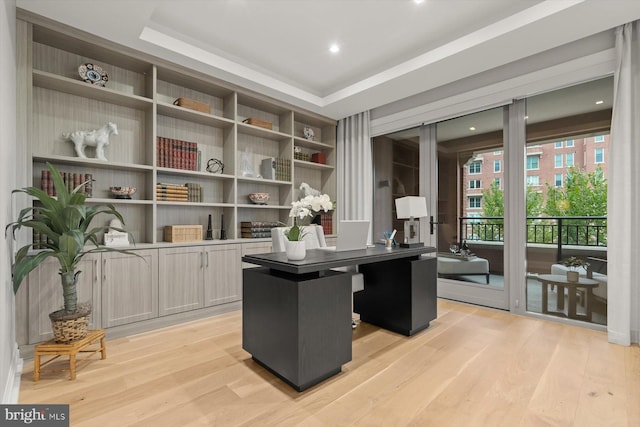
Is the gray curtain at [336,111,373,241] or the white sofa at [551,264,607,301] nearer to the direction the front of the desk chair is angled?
the white sofa

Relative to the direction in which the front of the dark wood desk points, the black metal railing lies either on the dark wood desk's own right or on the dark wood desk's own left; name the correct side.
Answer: on the dark wood desk's own right

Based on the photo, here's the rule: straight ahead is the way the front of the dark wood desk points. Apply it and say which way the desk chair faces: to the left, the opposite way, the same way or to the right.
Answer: the opposite way

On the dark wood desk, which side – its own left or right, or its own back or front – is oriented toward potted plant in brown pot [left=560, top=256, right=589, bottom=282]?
right

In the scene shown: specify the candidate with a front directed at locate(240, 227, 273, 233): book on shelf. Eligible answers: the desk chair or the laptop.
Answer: the laptop

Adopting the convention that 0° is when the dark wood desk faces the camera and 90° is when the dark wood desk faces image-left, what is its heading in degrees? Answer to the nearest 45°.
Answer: approximately 135°

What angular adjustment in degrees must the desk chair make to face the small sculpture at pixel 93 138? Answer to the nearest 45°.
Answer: approximately 135° to its right

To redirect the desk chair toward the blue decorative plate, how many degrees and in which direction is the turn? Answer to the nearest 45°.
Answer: approximately 135° to its right

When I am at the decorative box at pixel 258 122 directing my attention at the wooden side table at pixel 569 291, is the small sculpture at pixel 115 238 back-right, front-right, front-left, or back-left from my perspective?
back-right

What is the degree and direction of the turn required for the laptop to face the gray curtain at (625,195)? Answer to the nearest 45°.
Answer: approximately 135° to its right

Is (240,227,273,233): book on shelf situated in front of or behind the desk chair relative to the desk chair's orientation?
behind

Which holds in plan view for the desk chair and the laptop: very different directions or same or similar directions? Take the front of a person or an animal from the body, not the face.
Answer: very different directions

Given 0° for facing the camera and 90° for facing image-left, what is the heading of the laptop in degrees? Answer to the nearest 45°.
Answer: approximately 135°
